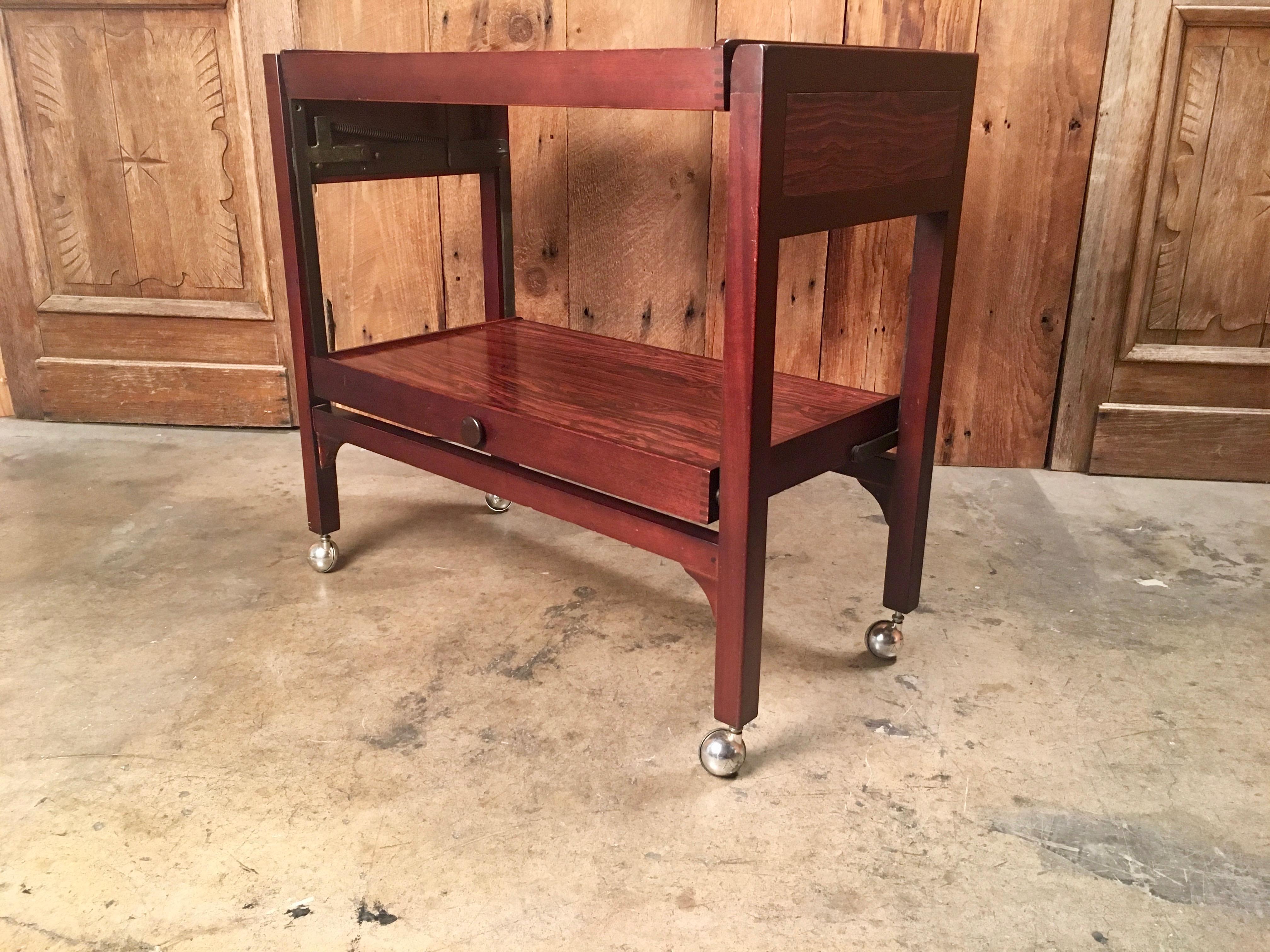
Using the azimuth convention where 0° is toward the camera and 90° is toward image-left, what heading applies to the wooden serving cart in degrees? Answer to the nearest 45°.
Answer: approximately 45°

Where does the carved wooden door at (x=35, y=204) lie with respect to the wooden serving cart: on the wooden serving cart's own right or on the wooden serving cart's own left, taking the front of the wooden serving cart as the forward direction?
on the wooden serving cart's own right

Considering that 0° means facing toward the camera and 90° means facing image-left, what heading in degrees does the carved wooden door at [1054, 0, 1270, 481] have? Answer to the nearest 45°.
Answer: approximately 0°

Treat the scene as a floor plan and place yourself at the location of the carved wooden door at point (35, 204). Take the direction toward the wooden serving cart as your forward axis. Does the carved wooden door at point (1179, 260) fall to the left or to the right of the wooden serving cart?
left

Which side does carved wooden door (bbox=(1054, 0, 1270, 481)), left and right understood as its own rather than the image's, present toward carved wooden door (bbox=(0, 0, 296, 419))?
right

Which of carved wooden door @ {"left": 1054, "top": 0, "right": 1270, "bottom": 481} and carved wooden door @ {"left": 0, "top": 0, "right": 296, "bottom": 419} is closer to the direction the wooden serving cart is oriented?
the carved wooden door @ {"left": 0, "top": 0, "right": 296, "bottom": 419}

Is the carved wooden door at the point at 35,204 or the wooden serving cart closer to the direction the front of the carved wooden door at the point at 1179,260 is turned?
the wooden serving cart

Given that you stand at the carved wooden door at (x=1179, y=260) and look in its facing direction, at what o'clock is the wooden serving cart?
The wooden serving cart is roughly at 1 o'clock from the carved wooden door.

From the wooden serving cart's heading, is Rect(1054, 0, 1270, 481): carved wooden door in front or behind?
behind
